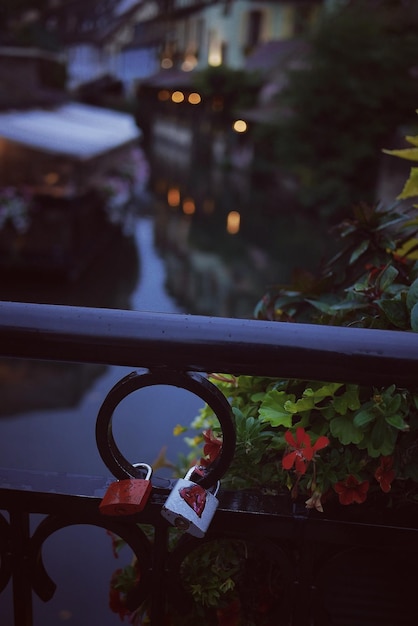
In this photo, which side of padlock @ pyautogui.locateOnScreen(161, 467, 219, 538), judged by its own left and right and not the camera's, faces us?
front

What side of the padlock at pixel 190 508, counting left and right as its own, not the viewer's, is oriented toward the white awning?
back
